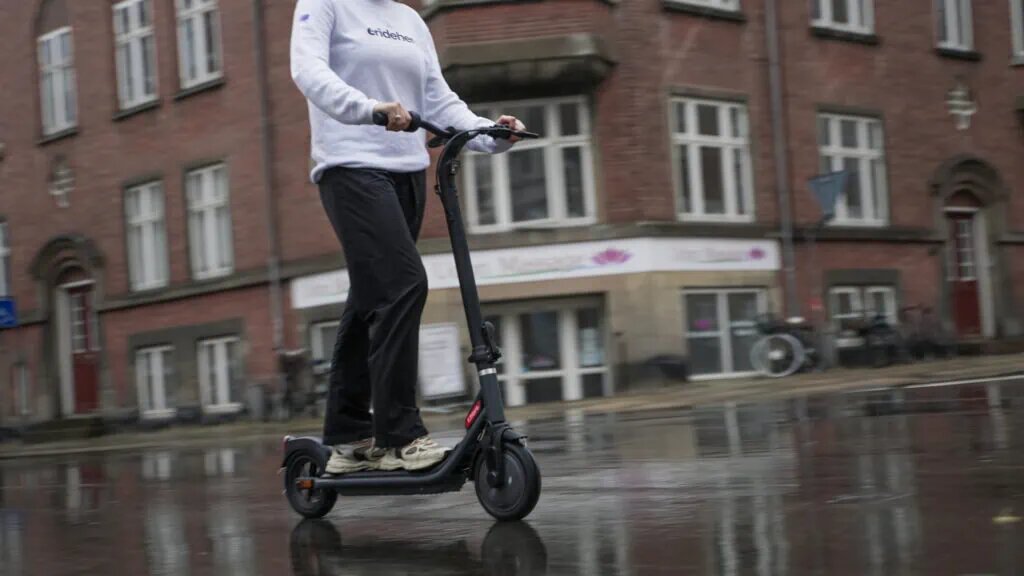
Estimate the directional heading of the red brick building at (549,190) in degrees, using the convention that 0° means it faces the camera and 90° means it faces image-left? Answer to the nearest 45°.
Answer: approximately 0°

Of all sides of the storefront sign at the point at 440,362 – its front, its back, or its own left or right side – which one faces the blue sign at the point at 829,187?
left

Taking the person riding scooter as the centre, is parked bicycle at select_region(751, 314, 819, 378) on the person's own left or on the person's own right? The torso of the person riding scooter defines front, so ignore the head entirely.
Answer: on the person's own left

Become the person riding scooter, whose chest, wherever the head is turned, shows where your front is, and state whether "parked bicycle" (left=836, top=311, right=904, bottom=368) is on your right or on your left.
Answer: on your left

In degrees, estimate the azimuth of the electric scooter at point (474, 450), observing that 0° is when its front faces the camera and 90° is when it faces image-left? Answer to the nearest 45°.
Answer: approximately 315°

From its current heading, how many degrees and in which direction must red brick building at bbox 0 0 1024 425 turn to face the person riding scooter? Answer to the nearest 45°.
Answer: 0° — it already faces them

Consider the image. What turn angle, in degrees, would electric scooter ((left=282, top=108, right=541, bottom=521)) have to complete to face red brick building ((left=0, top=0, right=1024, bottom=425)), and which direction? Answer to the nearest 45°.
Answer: approximately 135° to its left

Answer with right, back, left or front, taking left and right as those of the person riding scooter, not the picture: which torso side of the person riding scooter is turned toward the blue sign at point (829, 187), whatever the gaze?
left

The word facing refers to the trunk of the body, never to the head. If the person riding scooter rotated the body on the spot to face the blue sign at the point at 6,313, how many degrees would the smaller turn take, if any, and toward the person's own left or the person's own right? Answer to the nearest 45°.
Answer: approximately 135° to the person's own left

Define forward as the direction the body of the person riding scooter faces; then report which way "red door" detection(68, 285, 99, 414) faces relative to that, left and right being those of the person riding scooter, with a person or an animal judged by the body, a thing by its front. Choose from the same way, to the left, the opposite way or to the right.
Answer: to the right

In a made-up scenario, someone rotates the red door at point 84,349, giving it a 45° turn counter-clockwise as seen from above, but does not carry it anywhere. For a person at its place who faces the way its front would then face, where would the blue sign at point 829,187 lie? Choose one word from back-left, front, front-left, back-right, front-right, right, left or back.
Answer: front-left
